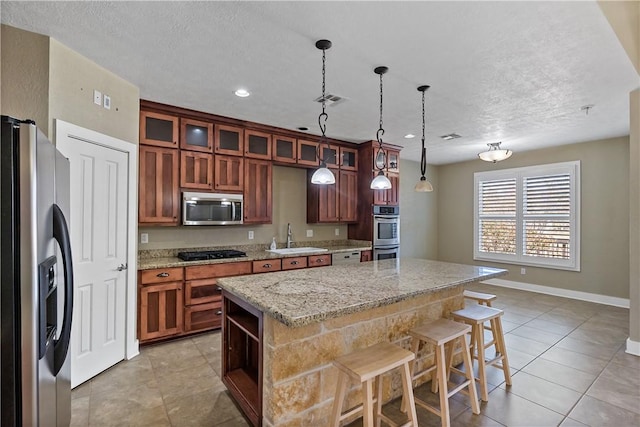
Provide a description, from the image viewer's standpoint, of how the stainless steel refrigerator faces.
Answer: facing to the right of the viewer

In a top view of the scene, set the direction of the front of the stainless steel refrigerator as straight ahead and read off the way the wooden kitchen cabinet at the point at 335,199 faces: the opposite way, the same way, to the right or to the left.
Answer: to the right

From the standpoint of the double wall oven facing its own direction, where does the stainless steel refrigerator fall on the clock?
The stainless steel refrigerator is roughly at 2 o'clock from the double wall oven.

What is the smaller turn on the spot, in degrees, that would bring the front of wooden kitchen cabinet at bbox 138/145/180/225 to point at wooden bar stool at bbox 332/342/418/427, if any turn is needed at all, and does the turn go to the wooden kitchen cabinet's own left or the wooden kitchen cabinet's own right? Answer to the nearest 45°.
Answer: approximately 45° to the wooden kitchen cabinet's own left

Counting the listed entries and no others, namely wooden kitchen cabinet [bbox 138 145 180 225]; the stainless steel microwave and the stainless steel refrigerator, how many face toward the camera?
2

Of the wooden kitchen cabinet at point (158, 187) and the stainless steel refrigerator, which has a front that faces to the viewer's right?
the stainless steel refrigerator

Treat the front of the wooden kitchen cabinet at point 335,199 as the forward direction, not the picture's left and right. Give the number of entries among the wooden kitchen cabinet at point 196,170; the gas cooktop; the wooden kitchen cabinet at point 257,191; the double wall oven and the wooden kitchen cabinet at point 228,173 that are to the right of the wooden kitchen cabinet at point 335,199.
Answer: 4
